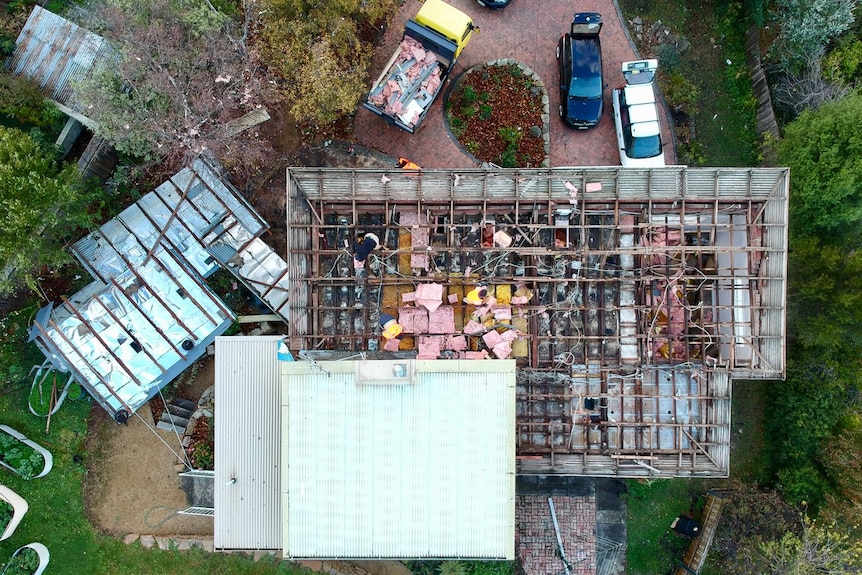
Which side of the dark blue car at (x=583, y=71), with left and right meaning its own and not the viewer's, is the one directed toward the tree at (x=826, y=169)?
left

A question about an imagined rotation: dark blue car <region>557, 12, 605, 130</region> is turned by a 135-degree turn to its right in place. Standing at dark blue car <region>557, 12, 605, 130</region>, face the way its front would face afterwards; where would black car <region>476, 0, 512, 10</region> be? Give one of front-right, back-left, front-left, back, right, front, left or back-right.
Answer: front-left

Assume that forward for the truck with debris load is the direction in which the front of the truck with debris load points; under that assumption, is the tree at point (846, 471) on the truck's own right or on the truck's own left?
on the truck's own right

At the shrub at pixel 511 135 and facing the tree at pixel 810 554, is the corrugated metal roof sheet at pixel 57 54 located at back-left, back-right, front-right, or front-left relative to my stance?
back-right

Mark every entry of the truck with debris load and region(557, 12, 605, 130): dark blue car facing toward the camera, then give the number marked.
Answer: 1

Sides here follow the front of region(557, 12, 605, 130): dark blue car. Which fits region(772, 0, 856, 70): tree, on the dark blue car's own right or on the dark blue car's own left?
on the dark blue car's own left

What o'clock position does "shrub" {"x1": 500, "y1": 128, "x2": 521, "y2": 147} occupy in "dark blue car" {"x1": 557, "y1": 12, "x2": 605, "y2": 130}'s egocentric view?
The shrub is roughly at 3 o'clock from the dark blue car.

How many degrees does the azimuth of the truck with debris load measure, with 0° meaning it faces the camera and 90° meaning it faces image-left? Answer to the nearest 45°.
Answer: approximately 225°

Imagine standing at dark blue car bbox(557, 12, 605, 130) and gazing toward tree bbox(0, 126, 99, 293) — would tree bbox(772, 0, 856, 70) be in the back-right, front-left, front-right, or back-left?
back-left

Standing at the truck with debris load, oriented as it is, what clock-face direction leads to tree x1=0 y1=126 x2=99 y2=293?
The tree is roughly at 7 o'clock from the truck with debris load.
